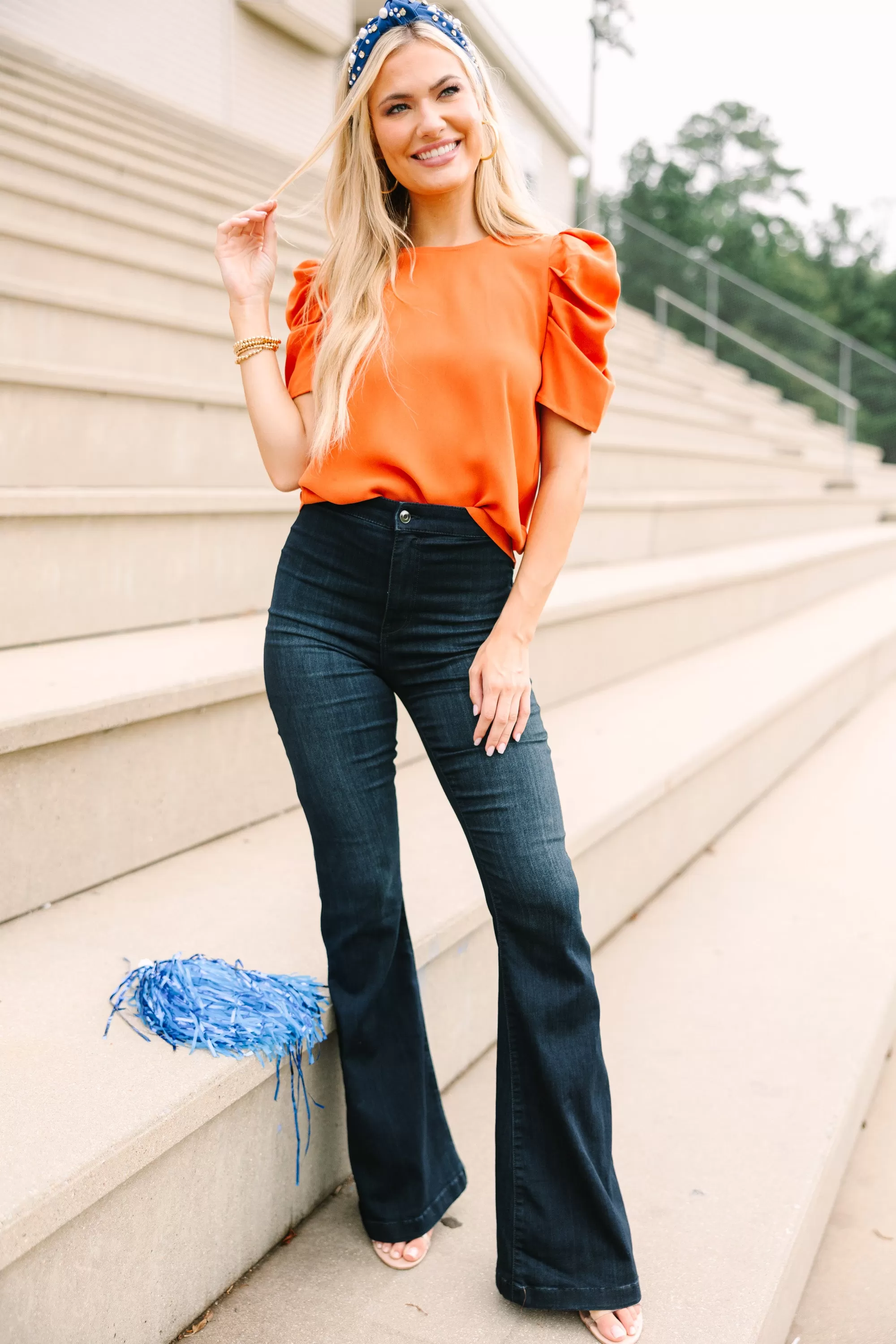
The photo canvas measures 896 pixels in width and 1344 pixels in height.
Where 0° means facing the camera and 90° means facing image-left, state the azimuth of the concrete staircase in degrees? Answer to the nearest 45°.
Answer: approximately 315°

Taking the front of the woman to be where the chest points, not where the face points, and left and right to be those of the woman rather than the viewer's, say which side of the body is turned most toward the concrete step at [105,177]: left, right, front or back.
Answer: back

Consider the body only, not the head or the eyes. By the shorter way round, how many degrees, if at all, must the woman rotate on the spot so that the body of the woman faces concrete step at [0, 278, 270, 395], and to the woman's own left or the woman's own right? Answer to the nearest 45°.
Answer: approximately 135° to the woman's own right

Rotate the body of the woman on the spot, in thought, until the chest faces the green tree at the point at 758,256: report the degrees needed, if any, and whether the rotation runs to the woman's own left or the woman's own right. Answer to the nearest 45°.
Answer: approximately 180°

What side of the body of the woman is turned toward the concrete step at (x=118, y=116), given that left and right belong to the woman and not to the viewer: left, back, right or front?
back

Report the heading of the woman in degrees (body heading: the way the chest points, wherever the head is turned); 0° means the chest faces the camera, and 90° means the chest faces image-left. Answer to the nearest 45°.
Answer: approximately 0°
